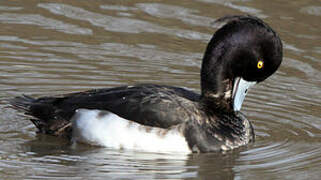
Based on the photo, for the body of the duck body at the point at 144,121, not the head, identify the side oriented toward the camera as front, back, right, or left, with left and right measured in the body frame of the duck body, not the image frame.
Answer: right
